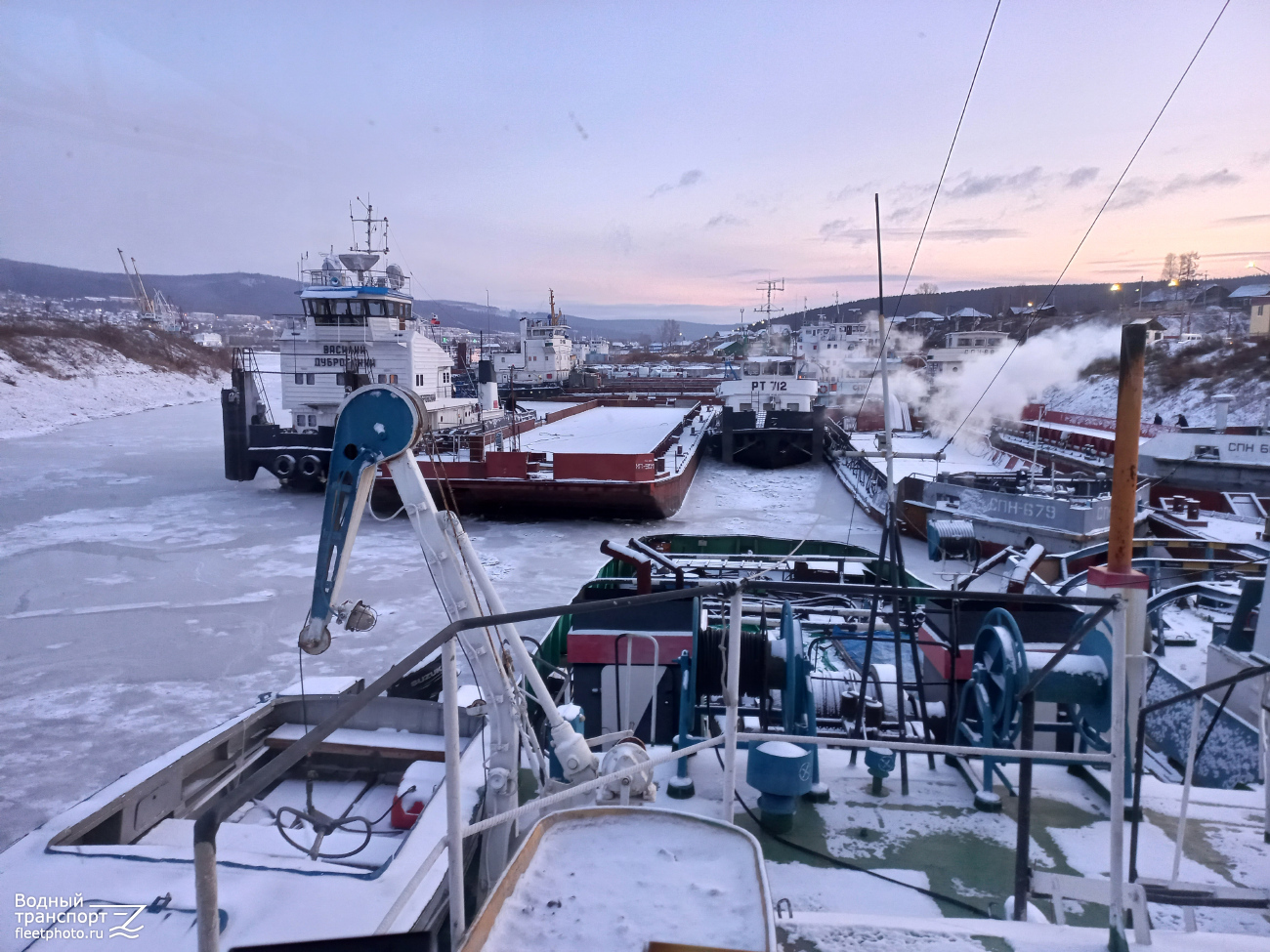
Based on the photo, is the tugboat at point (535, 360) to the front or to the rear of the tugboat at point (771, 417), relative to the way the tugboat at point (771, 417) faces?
to the rear

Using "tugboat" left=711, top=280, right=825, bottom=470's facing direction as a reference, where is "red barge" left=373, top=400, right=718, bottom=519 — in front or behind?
in front

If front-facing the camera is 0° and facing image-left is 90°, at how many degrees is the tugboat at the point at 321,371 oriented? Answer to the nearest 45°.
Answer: approximately 45°

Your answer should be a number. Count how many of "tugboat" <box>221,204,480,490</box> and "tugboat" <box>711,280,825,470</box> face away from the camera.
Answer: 0

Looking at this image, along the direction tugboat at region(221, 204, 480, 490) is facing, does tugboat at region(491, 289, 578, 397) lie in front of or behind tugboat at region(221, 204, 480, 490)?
behind

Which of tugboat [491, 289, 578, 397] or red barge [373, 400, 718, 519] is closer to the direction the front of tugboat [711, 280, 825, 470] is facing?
the red barge

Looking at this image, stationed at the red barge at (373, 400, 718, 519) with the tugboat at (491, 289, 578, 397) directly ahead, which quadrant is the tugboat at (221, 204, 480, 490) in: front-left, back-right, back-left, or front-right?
front-left

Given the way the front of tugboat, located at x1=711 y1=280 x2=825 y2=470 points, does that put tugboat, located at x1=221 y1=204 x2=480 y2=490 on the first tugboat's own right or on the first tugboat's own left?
on the first tugboat's own right

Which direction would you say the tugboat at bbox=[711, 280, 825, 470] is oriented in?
toward the camera
